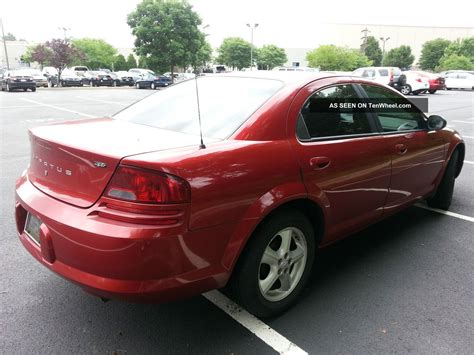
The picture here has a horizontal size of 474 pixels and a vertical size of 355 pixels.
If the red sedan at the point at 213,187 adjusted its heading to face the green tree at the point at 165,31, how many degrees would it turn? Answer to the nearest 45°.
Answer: approximately 45° to its left

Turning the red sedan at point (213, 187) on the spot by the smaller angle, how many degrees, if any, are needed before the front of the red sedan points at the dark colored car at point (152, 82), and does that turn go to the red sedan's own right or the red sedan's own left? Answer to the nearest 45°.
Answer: approximately 45° to the red sedan's own left

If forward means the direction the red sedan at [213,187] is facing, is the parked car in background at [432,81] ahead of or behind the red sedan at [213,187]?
ahead

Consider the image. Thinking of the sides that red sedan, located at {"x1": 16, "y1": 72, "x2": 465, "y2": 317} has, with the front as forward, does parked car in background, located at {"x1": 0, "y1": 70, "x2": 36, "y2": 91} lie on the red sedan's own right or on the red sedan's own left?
on the red sedan's own left

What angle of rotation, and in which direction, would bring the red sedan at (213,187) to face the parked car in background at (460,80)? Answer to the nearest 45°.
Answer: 0° — it already faces it

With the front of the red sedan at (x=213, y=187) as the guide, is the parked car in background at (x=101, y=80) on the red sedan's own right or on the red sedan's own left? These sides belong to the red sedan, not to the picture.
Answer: on the red sedan's own left

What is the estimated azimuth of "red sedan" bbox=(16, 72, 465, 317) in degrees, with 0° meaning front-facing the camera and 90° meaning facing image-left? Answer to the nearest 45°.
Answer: approximately 225°

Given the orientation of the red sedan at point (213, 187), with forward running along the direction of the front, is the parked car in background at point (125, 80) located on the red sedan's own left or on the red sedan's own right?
on the red sedan's own left

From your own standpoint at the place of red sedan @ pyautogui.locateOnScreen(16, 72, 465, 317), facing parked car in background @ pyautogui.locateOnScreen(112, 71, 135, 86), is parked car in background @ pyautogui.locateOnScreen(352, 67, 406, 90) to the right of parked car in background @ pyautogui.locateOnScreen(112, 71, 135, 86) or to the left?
right

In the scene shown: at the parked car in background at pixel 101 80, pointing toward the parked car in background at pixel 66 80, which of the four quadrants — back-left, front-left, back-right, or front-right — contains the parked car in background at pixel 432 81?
back-left

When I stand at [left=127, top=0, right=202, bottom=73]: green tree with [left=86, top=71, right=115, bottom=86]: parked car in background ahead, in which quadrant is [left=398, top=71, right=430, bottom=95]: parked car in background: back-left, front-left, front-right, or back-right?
back-left
